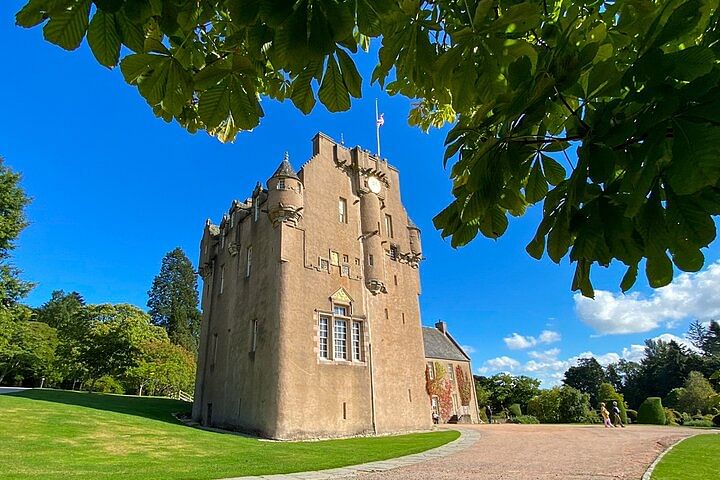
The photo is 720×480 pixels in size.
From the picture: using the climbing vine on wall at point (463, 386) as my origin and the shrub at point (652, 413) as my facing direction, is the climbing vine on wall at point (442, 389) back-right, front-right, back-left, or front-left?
back-right
